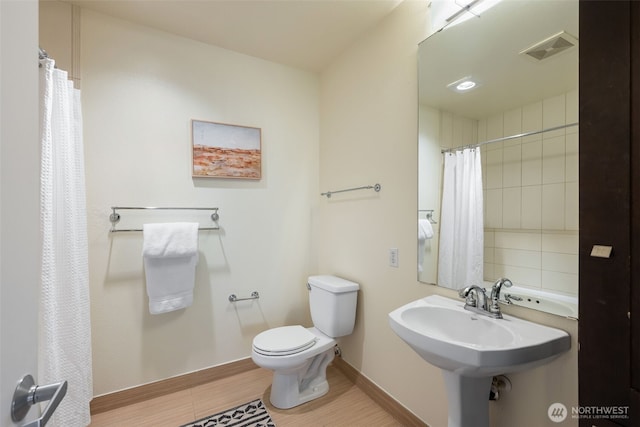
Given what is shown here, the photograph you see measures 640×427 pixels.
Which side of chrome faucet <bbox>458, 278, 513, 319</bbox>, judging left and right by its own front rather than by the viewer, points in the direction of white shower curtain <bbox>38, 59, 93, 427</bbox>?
front

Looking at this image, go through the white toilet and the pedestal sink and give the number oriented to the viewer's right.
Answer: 0

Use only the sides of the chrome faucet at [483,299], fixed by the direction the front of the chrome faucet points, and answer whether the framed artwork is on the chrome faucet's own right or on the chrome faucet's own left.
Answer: on the chrome faucet's own right

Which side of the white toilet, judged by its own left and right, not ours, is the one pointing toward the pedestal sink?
left

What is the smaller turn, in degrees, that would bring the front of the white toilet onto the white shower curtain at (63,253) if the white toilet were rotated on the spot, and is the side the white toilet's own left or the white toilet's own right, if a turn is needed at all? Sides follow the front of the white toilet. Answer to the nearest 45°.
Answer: approximately 45° to the white toilet's own right

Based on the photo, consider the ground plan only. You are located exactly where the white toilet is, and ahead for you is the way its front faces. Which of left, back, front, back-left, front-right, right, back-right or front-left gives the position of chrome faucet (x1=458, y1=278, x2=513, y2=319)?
left

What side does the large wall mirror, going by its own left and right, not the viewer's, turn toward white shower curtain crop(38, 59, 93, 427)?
front

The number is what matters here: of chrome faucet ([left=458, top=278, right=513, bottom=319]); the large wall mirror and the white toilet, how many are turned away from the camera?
0

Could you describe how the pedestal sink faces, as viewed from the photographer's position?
facing the viewer and to the left of the viewer
